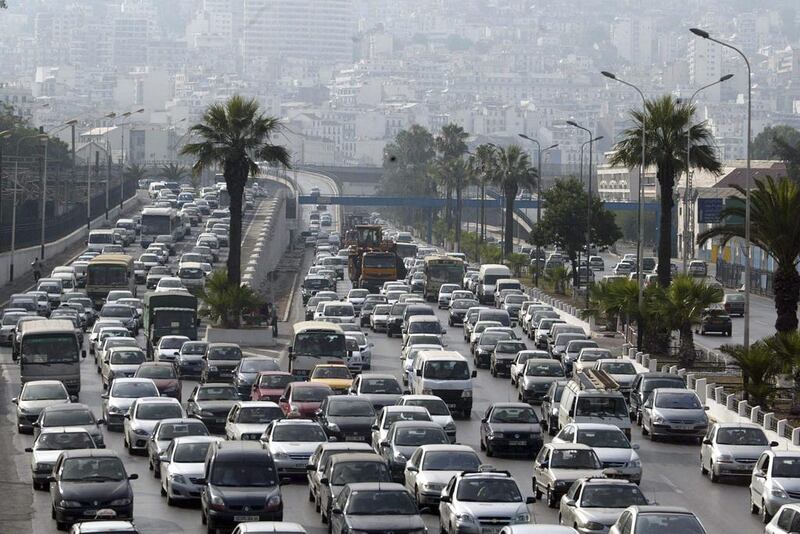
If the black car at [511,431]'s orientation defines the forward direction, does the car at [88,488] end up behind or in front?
in front

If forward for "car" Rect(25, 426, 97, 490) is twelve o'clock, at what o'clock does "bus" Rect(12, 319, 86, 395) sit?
The bus is roughly at 6 o'clock from the car.

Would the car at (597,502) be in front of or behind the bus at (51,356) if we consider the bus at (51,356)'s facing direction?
in front

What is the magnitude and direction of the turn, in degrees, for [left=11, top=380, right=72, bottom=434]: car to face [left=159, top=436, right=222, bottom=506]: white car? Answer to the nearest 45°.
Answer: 0° — it already faces it

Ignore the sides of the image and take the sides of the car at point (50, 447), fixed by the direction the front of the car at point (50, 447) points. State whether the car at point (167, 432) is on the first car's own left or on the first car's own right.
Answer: on the first car's own left

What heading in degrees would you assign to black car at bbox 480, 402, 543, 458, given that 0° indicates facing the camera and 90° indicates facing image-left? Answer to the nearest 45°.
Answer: approximately 0°

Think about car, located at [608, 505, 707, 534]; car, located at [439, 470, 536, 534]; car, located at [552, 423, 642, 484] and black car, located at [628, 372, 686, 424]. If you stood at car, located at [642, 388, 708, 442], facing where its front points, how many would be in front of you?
3

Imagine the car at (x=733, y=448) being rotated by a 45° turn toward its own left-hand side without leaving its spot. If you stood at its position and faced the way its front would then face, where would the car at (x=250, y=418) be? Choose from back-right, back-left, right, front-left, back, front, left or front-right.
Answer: back-right
